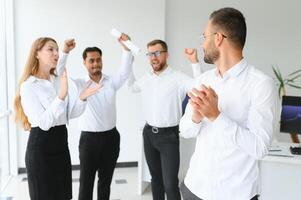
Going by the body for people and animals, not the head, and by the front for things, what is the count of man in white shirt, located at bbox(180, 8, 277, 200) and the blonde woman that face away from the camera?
0

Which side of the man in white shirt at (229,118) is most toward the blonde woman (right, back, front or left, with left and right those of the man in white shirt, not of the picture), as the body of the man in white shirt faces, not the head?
right

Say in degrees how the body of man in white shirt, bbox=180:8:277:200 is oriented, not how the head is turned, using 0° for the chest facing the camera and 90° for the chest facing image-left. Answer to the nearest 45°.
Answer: approximately 45°

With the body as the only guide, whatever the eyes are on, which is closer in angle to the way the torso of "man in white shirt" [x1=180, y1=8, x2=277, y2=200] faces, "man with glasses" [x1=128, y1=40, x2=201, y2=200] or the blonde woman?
the blonde woman

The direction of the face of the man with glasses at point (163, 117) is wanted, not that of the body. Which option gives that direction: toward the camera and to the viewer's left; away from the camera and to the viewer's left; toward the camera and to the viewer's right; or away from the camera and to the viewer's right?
toward the camera and to the viewer's left

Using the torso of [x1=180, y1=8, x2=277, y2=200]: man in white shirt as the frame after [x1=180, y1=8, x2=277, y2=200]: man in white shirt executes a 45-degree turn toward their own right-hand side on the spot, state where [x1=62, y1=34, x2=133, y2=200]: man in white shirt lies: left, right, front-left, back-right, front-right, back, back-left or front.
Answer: front-right

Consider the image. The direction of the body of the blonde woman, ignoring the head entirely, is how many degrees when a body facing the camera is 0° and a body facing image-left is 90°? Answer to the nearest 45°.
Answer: approximately 315°
